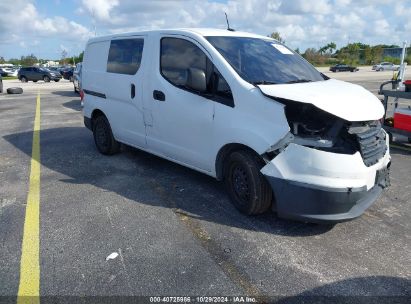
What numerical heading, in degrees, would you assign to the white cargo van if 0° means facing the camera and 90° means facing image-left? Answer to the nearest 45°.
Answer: approximately 315°

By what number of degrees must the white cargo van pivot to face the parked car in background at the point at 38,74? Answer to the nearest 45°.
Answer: approximately 180°
